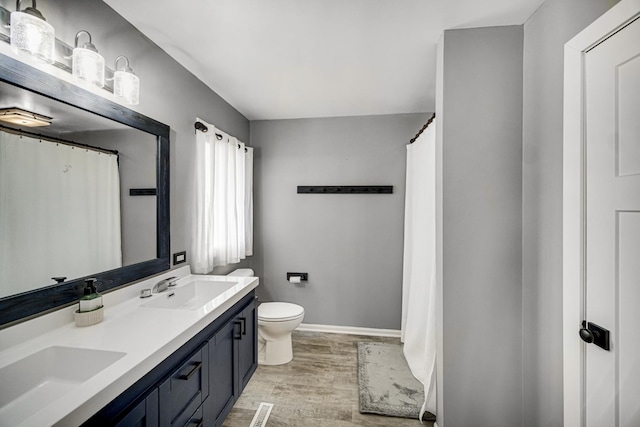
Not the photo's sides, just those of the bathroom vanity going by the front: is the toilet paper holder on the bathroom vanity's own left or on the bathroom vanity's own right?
on the bathroom vanity's own left

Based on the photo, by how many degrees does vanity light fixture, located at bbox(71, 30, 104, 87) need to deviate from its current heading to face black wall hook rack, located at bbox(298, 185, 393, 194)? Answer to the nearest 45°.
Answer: approximately 45° to its left

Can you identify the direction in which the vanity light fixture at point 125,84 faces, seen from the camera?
facing the viewer and to the right of the viewer

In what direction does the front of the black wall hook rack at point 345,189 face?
toward the camera

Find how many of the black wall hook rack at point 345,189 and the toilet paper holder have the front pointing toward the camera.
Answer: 2

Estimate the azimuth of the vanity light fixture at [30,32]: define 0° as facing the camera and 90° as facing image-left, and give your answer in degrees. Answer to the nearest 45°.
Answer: approximately 315°

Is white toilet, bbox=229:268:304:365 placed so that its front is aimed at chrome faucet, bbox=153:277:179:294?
no

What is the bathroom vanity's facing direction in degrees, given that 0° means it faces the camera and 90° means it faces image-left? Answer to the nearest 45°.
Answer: approximately 315°

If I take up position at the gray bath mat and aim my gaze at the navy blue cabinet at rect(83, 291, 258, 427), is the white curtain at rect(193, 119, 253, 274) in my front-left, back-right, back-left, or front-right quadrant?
front-right
